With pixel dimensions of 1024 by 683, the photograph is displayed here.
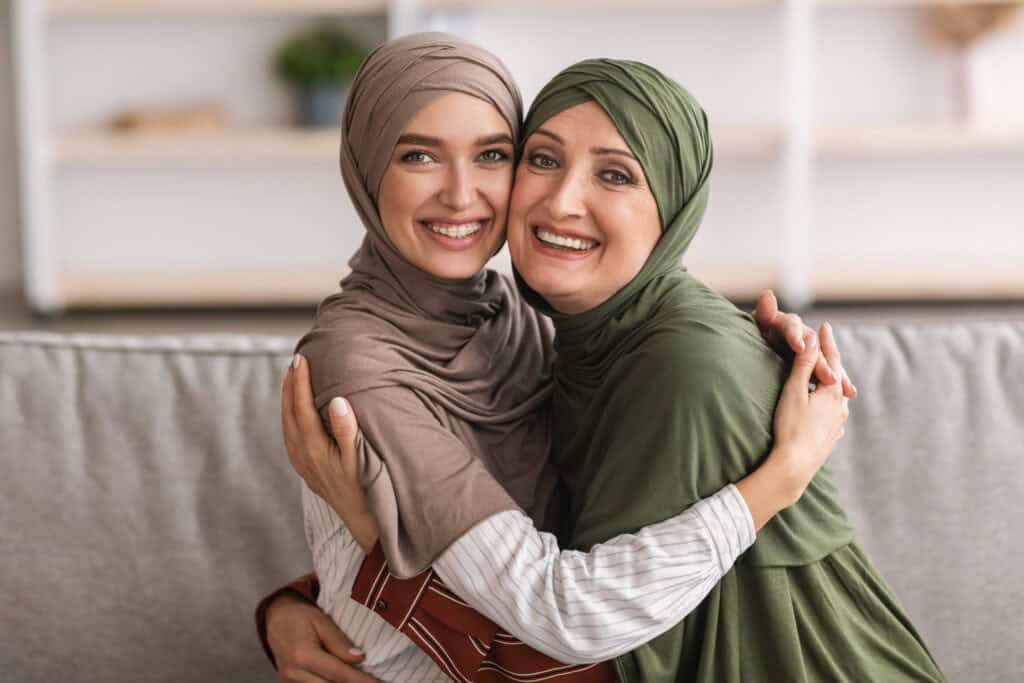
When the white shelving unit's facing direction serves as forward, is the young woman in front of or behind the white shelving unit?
in front

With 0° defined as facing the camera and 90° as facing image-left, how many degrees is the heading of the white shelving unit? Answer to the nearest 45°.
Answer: approximately 0°

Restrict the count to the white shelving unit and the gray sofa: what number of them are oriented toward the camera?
2

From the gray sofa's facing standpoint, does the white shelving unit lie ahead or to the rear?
to the rear

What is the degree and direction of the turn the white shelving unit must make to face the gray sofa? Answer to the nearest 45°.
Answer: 0° — it already faces it

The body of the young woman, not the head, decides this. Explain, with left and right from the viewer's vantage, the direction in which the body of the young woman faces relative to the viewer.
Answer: facing the viewer and to the right of the viewer
